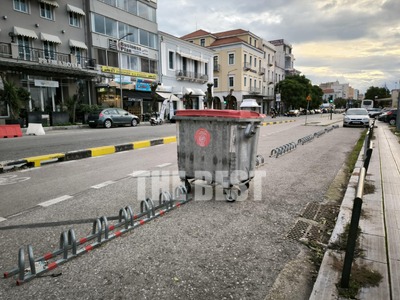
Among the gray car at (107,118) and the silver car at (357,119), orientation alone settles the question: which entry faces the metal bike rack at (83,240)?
the silver car at (357,119)

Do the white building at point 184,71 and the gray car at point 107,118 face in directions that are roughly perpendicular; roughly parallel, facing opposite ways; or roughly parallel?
roughly perpendicular

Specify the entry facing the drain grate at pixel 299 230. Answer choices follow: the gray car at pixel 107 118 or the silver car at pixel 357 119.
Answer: the silver car at pixel 357 119

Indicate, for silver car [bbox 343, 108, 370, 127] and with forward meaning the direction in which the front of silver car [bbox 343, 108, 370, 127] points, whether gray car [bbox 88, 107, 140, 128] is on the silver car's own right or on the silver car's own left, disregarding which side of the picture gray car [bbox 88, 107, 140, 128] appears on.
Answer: on the silver car's own right

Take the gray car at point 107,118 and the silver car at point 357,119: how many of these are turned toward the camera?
1

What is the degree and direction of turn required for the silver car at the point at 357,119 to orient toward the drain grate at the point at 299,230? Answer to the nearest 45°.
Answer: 0° — it already faces it

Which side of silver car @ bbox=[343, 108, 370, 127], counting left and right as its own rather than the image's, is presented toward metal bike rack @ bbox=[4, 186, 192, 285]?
front

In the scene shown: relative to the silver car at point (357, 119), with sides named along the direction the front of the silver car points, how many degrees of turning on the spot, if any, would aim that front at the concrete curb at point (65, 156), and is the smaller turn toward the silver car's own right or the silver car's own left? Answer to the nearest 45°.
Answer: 0° — it already faces it

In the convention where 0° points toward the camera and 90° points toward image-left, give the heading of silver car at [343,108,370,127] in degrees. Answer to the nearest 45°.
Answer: approximately 0°

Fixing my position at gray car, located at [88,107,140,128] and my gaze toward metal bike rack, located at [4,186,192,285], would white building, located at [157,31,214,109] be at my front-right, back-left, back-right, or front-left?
back-left

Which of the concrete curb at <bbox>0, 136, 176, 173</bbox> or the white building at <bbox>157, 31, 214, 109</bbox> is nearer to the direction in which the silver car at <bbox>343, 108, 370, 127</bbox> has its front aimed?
the concrete curb
